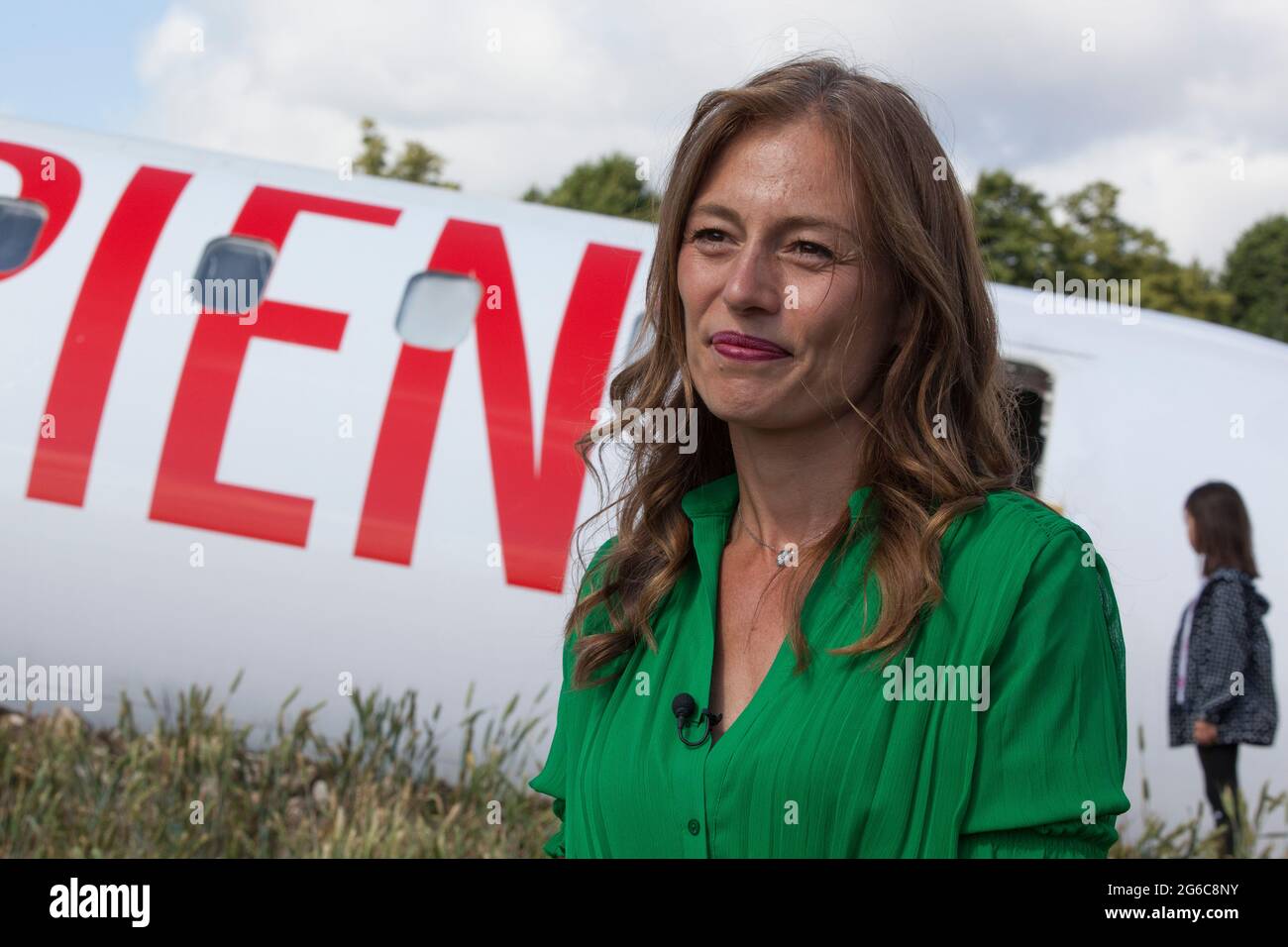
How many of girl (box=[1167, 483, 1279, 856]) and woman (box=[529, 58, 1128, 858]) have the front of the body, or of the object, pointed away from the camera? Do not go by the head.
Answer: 0

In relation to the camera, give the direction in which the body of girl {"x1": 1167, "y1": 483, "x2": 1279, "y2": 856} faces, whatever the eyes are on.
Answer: to the viewer's left

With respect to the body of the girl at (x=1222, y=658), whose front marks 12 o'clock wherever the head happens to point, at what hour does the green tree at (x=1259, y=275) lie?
The green tree is roughly at 3 o'clock from the girl.

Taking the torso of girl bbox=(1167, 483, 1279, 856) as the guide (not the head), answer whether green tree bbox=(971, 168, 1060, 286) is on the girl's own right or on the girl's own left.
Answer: on the girl's own right

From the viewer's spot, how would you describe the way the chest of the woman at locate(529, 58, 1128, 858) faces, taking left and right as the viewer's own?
facing the viewer and to the left of the viewer

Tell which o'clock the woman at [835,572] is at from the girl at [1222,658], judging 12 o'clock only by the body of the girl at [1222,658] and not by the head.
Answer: the woman at [835,572] is roughly at 9 o'clock from the girl at [1222,658].

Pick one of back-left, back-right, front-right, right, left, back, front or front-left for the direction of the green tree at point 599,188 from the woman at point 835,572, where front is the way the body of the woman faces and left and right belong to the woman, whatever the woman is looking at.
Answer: back-right
